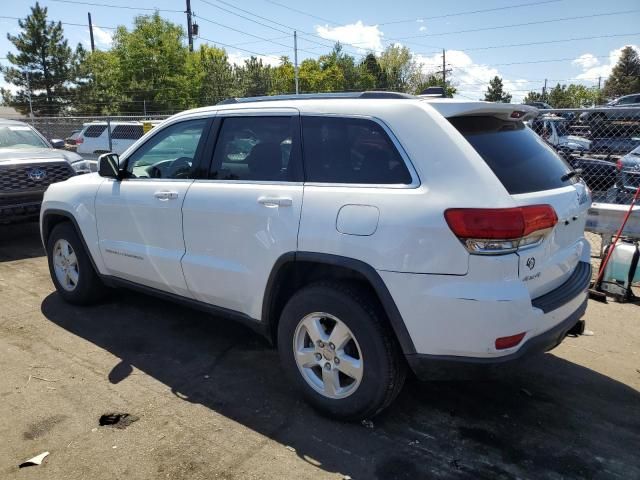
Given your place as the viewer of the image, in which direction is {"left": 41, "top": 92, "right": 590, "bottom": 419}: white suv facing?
facing away from the viewer and to the left of the viewer

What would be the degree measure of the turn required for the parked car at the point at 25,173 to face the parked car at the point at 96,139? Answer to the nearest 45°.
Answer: approximately 135° to its left

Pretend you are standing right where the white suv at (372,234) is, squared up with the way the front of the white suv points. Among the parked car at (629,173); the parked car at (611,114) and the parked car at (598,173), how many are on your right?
3

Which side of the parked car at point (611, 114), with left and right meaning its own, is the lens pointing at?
left

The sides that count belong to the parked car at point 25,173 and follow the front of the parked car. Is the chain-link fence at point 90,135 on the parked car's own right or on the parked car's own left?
on the parked car's own left

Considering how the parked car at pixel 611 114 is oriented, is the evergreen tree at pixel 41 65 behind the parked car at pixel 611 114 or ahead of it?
ahead

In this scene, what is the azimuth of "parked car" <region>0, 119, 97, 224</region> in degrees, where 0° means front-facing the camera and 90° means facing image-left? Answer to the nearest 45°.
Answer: approximately 315°

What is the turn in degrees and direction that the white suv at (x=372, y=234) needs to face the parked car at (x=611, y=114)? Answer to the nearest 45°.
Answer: approximately 90° to its right

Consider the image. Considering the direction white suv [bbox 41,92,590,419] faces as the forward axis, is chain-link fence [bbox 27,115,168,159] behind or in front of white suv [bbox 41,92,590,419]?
in front

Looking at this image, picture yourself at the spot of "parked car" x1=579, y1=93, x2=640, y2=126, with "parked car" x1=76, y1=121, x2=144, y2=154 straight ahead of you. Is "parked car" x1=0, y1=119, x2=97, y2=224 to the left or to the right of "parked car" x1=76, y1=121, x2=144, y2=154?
left

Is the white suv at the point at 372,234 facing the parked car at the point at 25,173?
yes

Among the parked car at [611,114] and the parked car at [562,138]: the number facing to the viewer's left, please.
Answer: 1

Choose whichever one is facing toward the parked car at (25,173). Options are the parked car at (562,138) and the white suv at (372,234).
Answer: the white suv
